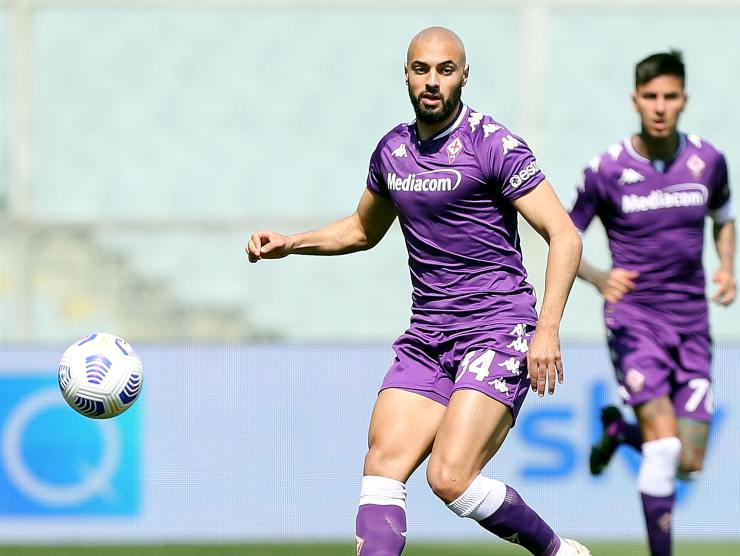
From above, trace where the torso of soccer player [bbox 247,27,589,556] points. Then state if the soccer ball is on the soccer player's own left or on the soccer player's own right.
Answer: on the soccer player's own right

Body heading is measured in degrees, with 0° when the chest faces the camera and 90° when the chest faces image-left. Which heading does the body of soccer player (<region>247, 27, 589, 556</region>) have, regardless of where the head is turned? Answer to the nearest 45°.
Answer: approximately 45°

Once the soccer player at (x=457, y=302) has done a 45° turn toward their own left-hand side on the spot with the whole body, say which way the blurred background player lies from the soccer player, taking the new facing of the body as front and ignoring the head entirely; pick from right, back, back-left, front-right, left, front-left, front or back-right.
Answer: back-left
